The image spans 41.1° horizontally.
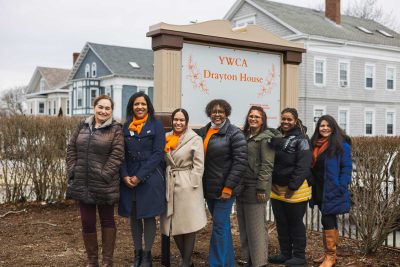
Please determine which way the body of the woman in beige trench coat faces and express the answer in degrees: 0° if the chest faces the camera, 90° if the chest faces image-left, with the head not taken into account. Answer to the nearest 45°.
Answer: approximately 45°

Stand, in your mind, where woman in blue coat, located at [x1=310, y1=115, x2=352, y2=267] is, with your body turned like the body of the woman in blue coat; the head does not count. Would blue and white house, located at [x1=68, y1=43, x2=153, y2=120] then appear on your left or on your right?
on your right

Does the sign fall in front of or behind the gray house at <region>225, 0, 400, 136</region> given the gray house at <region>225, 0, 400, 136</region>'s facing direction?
in front

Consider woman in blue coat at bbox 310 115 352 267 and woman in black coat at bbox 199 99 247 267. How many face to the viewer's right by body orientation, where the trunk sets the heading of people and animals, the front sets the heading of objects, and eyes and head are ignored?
0

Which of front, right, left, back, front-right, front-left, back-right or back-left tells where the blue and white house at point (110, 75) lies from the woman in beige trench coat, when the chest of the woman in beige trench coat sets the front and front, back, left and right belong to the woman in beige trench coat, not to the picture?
back-right

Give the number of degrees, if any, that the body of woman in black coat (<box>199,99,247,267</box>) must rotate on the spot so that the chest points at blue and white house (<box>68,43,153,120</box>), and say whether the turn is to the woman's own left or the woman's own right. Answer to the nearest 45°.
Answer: approximately 135° to the woman's own right

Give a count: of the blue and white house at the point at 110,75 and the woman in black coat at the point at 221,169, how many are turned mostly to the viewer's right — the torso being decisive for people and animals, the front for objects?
0
